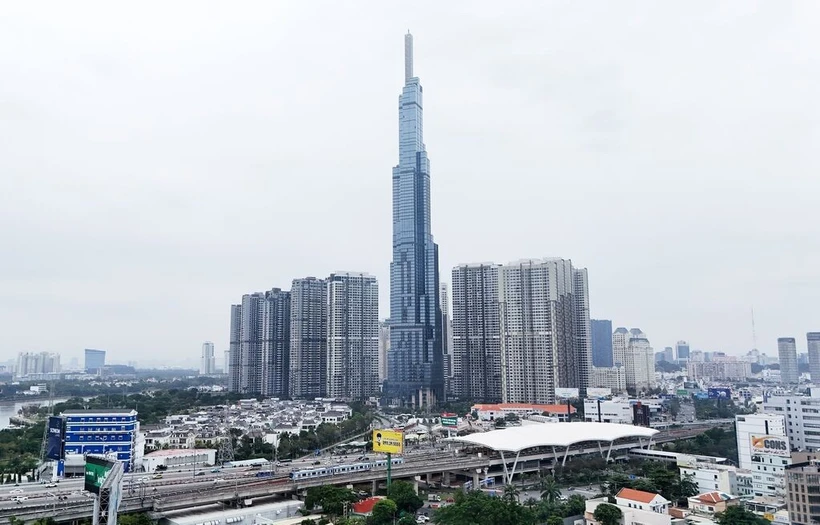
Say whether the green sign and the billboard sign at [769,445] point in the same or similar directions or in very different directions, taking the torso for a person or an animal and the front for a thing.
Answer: same or similar directions

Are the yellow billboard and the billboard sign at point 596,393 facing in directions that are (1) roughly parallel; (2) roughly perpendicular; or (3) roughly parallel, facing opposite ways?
roughly parallel

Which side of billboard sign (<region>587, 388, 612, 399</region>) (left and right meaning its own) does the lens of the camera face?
front

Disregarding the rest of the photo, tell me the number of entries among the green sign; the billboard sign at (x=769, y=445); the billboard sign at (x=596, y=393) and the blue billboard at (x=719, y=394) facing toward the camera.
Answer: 4

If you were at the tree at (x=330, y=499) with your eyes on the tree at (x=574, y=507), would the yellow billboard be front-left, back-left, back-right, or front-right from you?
front-left

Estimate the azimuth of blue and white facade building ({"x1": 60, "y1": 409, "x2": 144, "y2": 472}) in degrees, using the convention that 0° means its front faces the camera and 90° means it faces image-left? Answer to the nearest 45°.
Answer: approximately 0°

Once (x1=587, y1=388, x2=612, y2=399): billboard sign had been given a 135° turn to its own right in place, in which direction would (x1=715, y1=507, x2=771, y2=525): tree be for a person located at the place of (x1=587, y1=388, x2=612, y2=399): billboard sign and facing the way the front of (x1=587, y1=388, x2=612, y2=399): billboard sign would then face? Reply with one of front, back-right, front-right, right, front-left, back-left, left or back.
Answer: back-left

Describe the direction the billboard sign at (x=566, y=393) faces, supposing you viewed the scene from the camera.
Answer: facing the viewer

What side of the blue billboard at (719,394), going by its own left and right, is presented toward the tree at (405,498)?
front

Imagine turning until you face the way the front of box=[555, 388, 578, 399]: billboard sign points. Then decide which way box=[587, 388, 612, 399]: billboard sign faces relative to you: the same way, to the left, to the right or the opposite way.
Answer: the same way

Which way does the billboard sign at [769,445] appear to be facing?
toward the camera

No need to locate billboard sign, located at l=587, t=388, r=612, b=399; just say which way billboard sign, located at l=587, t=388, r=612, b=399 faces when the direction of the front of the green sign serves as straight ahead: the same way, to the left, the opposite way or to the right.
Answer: the same way

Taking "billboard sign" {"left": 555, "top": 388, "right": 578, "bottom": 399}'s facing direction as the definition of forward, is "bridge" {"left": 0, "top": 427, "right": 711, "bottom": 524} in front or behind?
in front

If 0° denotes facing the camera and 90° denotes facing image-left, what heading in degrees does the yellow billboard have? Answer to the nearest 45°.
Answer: approximately 0°

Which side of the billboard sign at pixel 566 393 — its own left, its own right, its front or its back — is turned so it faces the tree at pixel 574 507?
front

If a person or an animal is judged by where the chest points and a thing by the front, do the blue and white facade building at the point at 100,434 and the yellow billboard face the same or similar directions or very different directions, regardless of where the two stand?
same or similar directions

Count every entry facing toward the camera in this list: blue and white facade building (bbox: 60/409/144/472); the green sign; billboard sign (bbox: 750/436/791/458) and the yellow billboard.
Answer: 4
